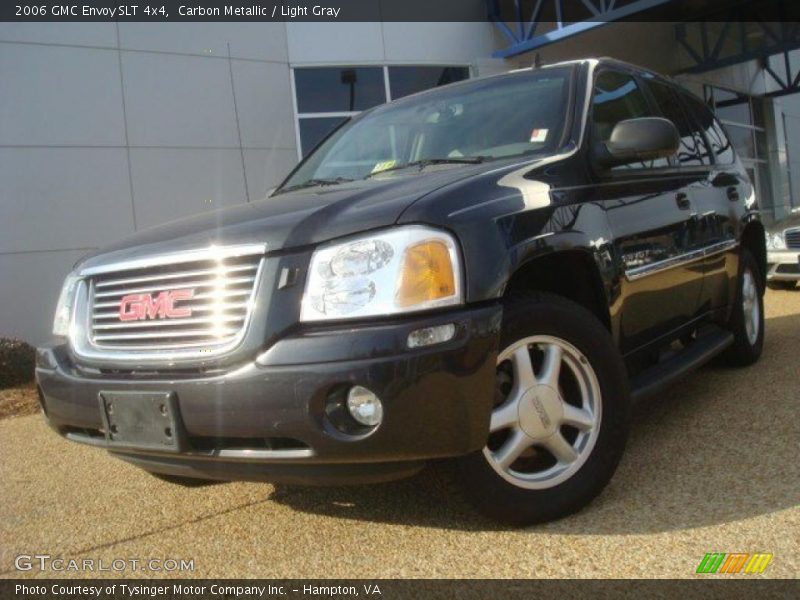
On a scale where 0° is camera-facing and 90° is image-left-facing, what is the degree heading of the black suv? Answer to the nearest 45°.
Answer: approximately 45°
